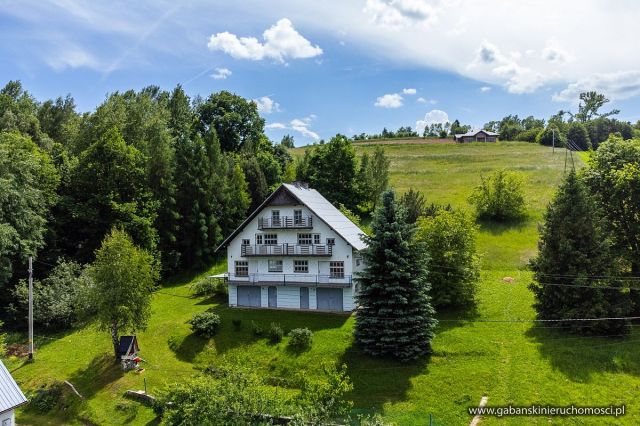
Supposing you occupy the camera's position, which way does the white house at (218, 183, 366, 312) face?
facing the viewer

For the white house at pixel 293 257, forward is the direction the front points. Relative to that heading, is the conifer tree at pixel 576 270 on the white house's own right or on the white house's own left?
on the white house's own left

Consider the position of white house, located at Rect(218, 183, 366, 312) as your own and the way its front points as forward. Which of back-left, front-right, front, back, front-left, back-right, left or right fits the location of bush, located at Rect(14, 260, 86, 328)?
right

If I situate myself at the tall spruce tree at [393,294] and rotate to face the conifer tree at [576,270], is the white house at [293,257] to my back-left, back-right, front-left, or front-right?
back-left

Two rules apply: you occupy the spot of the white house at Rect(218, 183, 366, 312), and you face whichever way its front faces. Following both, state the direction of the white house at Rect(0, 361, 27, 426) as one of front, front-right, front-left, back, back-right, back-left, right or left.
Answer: front-right

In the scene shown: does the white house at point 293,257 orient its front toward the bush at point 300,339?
yes

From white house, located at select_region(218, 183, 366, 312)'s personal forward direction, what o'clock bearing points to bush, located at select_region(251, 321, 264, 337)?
The bush is roughly at 1 o'clock from the white house.

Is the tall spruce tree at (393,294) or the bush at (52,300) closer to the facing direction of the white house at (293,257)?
the tall spruce tree

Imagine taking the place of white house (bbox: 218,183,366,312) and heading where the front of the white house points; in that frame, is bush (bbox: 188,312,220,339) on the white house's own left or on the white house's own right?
on the white house's own right

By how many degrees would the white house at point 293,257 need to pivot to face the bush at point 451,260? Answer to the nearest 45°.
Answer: approximately 90° to its left
